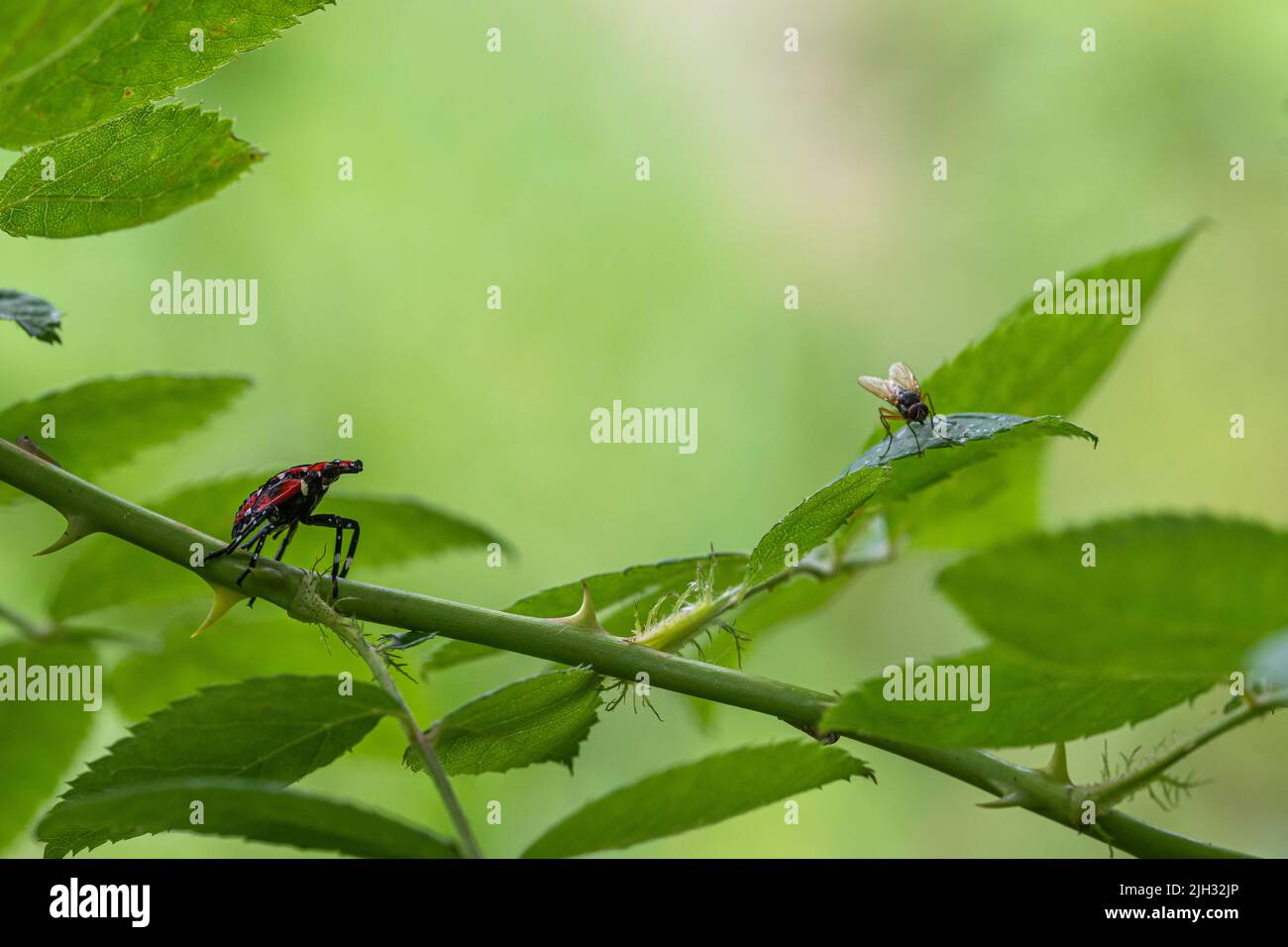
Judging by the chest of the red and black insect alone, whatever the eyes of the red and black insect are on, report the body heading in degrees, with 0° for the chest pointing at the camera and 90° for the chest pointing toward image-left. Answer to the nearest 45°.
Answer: approximately 270°
